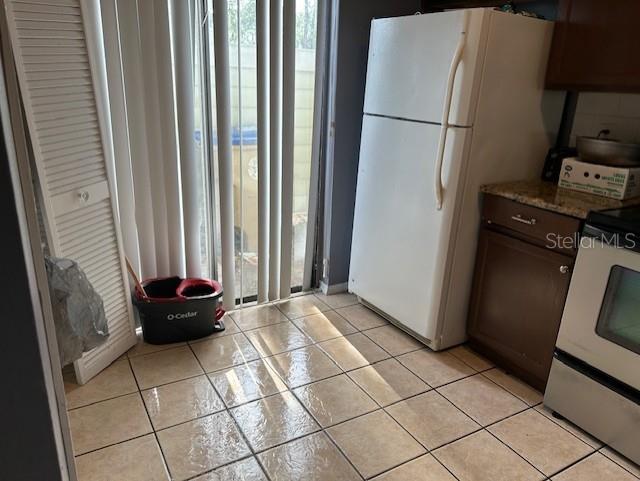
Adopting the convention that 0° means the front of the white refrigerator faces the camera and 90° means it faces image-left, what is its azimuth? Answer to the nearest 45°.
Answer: approximately 45°

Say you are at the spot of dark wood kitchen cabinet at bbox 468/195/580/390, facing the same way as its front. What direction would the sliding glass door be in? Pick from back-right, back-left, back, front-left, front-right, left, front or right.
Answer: front-right

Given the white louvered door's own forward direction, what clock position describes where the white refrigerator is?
The white refrigerator is roughly at 11 o'clock from the white louvered door.

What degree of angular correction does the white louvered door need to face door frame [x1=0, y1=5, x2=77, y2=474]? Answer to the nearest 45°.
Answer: approximately 45° to its right

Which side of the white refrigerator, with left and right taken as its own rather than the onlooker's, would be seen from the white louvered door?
front

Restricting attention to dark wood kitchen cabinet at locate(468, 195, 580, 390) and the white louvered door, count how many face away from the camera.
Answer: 0

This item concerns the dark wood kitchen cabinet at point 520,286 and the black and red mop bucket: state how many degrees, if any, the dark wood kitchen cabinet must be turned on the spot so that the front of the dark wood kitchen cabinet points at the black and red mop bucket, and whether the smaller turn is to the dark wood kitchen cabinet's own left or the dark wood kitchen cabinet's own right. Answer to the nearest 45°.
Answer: approximately 45° to the dark wood kitchen cabinet's own right

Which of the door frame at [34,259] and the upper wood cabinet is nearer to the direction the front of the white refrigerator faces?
the door frame

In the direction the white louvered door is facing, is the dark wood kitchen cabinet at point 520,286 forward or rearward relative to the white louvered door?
forward

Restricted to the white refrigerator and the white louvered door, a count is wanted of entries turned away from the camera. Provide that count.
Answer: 0

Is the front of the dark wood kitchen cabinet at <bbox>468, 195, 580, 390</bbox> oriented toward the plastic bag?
yes

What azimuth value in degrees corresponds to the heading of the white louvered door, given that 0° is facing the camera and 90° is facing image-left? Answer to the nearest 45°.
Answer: approximately 315°

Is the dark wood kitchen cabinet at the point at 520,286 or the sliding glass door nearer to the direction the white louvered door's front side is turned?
the dark wood kitchen cabinet
